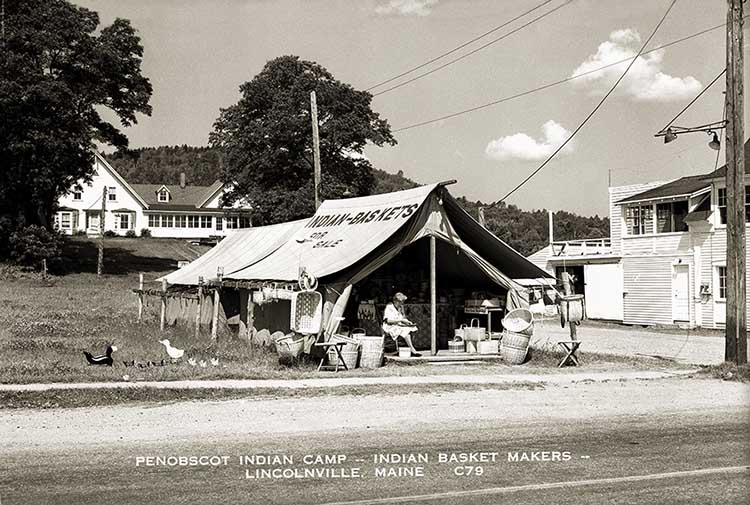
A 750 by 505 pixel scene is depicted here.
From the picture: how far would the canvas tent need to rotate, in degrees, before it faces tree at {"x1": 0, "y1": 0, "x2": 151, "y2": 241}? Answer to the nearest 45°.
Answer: approximately 180°

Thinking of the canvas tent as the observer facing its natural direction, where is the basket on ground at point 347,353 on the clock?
The basket on ground is roughly at 2 o'clock from the canvas tent.

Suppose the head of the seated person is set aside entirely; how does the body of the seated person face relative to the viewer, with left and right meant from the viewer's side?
facing the viewer and to the right of the viewer

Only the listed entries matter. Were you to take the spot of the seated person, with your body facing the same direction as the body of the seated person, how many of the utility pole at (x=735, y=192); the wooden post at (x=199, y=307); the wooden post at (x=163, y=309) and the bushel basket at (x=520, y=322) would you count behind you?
2

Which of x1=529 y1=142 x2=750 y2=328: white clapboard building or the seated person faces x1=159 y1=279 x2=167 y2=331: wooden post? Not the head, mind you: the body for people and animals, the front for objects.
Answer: the white clapboard building

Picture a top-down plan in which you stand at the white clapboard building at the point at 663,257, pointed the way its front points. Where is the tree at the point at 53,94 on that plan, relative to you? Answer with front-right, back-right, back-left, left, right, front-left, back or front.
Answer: front-right

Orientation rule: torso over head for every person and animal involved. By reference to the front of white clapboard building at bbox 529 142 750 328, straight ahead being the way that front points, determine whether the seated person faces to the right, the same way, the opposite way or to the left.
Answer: to the left

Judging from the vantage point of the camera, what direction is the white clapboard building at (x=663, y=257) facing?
facing the viewer and to the left of the viewer

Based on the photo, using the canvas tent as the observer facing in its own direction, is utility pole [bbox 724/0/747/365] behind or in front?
in front

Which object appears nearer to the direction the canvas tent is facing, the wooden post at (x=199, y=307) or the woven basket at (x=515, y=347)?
the woven basket

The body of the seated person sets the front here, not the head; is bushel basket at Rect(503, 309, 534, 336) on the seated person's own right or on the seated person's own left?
on the seated person's own left

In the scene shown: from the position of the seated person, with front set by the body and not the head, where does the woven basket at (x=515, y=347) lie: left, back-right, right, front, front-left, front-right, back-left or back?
front-left

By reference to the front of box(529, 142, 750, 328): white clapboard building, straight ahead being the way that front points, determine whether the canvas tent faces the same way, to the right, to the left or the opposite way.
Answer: to the left

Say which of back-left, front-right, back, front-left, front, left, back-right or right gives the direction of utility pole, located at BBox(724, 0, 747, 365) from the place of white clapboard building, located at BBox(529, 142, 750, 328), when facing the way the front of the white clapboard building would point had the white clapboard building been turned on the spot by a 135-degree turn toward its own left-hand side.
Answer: right

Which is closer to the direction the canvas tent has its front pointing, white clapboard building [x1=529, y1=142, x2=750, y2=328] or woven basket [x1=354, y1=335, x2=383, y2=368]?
the woven basket
